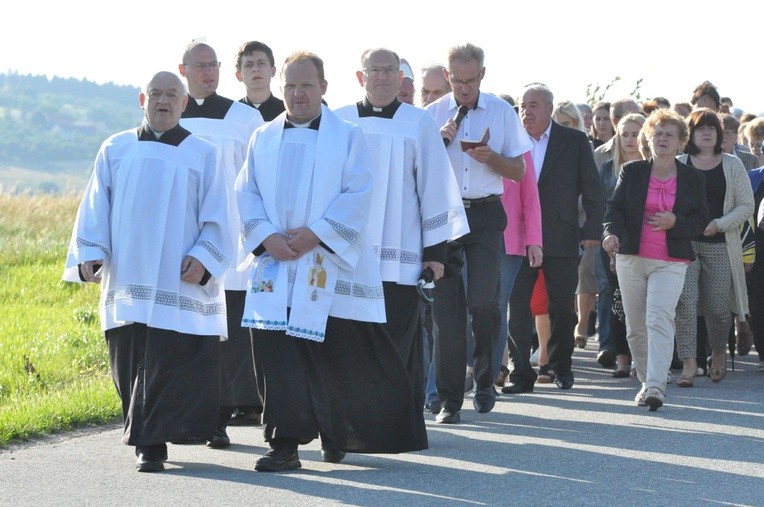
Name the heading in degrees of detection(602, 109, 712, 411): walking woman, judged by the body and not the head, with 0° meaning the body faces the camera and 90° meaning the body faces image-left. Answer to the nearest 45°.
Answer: approximately 0°

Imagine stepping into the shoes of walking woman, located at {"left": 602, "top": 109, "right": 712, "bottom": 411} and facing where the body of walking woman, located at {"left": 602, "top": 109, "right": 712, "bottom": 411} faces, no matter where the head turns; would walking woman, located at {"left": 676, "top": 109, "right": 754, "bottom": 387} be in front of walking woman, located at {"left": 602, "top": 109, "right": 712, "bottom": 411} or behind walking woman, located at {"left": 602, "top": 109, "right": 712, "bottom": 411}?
behind
